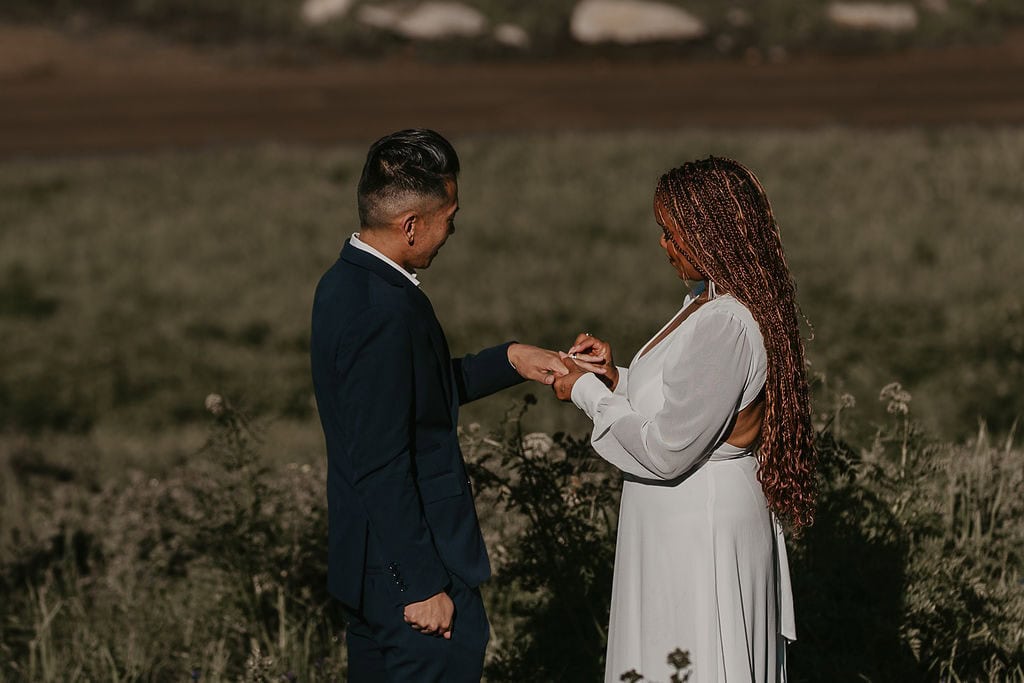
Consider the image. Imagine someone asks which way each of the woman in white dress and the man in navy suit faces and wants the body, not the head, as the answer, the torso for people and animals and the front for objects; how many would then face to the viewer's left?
1

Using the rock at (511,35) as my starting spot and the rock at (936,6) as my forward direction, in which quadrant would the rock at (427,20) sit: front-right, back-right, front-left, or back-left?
back-left

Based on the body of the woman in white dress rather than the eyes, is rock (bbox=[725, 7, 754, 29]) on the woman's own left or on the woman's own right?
on the woman's own right

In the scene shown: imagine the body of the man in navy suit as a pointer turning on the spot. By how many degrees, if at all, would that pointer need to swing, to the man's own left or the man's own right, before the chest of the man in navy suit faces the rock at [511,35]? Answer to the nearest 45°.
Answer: approximately 90° to the man's own left

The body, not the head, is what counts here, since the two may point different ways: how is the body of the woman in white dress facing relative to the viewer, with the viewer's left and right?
facing to the left of the viewer

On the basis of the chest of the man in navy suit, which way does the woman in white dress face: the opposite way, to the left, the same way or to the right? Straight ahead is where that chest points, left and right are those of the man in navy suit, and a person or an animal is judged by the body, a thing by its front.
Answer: the opposite way

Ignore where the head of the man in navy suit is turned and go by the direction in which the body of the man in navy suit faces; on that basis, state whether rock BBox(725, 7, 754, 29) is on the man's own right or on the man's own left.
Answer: on the man's own left

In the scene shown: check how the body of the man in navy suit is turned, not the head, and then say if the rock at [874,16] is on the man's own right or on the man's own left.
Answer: on the man's own left

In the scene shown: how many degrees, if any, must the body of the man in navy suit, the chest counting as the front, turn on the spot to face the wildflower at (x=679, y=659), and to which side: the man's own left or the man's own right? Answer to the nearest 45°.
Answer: approximately 45° to the man's own right

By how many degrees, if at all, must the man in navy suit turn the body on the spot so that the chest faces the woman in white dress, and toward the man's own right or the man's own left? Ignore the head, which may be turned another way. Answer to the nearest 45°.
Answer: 0° — they already face them

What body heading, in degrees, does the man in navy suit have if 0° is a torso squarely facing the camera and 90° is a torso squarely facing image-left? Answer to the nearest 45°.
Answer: approximately 270°
